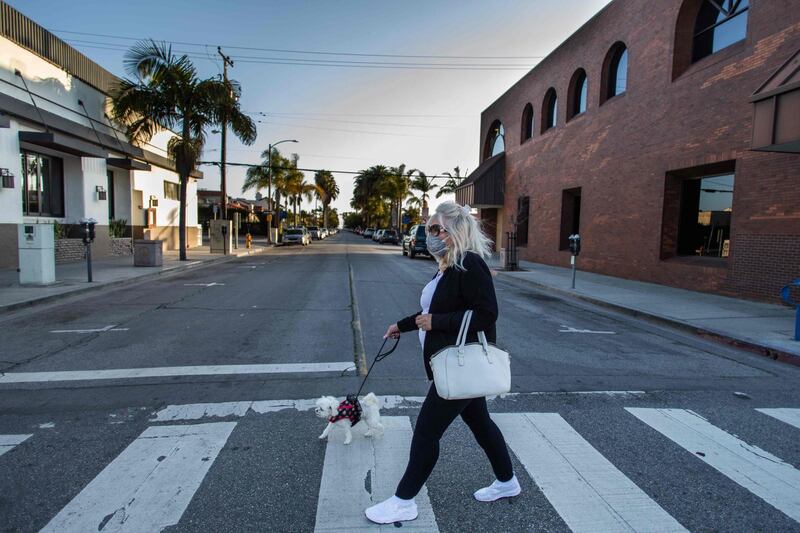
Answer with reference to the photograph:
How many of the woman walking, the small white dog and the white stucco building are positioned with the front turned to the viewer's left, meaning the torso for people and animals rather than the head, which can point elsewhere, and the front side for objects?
2

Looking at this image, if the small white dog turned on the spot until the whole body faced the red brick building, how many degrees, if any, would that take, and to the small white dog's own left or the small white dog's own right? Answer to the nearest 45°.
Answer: approximately 135° to the small white dog's own right

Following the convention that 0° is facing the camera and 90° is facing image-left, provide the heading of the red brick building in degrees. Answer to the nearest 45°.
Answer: approximately 45°

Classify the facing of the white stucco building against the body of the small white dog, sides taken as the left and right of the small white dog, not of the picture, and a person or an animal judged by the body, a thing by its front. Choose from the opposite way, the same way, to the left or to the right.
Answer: the opposite way

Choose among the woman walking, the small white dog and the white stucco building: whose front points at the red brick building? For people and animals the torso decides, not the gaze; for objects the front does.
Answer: the white stucco building

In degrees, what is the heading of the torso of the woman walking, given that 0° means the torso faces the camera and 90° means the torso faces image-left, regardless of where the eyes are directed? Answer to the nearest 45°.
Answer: approximately 90°

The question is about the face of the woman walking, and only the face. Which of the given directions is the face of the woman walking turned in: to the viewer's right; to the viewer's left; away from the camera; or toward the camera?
to the viewer's left

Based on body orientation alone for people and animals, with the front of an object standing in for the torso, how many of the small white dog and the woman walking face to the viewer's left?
2

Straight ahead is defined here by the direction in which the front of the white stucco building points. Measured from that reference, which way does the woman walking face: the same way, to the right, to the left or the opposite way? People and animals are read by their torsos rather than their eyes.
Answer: the opposite way

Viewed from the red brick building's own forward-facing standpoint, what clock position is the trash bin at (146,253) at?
The trash bin is roughly at 1 o'clock from the red brick building.

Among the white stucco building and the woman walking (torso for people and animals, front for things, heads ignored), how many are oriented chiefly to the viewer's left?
1

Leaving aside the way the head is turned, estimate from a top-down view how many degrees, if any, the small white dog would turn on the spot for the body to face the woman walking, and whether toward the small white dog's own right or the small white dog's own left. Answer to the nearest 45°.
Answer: approximately 135° to the small white dog's own left

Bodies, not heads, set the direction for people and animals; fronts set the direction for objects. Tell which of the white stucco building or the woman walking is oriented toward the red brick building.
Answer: the white stucco building

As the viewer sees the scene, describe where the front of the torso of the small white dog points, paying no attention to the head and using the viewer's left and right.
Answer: facing to the left of the viewer
